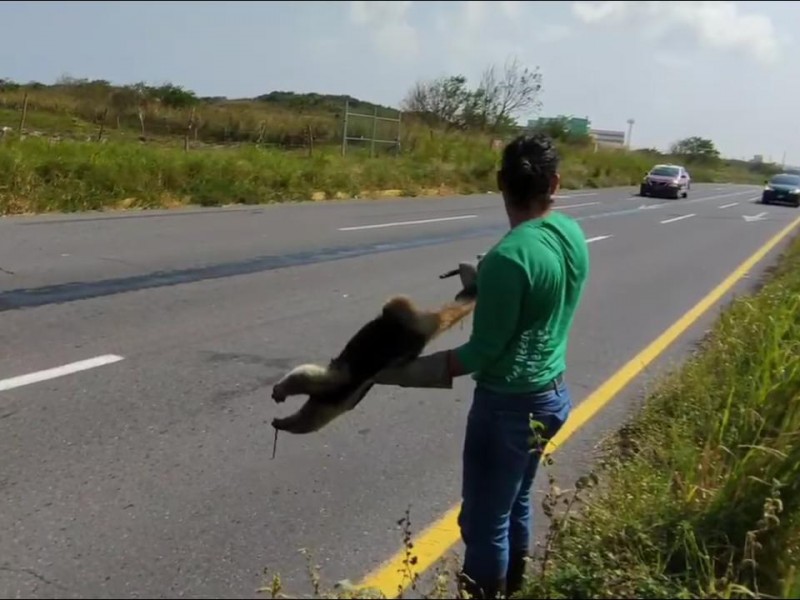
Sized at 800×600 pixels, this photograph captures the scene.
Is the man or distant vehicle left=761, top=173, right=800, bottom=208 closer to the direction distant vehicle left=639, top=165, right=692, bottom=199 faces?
the man

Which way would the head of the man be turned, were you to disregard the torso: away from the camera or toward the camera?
away from the camera

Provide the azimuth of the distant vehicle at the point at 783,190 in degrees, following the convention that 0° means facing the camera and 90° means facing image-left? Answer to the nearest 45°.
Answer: approximately 45°

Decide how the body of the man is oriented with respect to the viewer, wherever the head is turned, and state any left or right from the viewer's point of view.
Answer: facing away from the viewer and to the left of the viewer

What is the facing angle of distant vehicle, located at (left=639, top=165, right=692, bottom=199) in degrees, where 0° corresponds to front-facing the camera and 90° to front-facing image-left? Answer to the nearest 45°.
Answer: approximately 45°

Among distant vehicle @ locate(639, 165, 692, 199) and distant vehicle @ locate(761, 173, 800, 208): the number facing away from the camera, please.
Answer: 0

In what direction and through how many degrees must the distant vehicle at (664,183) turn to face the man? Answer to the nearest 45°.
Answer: approximately 45° to its left

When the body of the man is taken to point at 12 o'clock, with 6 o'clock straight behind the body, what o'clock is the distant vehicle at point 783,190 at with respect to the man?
The distant vehicle is roughly at 2 o'clock from the man.

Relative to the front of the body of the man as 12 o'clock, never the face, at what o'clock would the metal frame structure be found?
The metal frame structure is roughly at 1 o'clock from the man.
